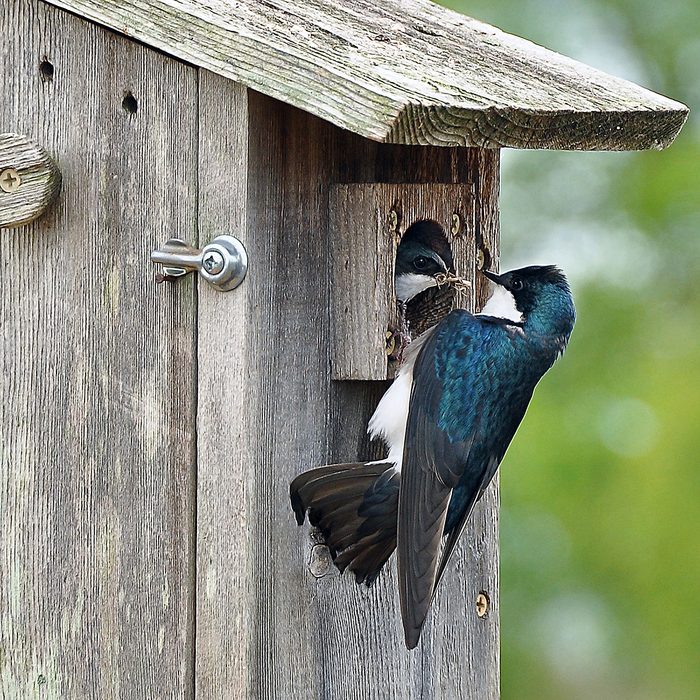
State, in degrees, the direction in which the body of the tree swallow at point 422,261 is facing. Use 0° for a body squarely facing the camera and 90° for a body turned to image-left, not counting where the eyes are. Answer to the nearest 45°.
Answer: approximately 315°

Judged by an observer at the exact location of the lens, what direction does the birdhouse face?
facing the viewer and to the right of the viewer
